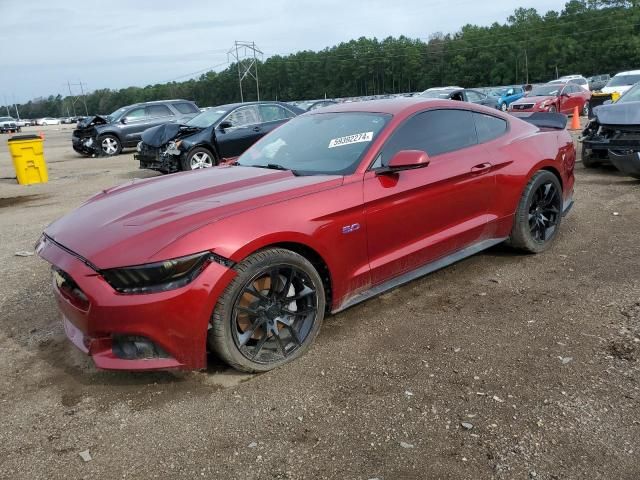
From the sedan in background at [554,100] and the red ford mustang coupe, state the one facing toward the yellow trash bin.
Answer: the sedan in background

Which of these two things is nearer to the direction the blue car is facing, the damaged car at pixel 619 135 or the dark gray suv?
the dark gray suv

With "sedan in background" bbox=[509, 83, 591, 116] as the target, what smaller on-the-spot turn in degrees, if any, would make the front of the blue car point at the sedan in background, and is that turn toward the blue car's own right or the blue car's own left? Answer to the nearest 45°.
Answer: approximately 45° to the blue car's own left

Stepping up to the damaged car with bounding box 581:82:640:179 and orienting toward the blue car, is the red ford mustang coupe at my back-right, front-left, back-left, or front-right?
back-left

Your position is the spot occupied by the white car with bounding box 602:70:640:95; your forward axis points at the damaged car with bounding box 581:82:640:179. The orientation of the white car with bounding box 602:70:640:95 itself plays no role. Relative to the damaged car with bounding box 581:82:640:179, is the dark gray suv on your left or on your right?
right

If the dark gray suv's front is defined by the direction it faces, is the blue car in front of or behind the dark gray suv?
behind

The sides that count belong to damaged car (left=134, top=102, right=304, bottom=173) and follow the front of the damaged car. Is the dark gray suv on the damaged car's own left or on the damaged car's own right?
on the damaged car's own right
